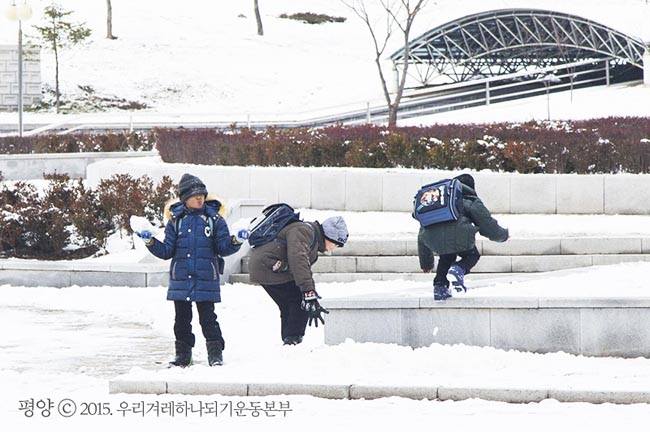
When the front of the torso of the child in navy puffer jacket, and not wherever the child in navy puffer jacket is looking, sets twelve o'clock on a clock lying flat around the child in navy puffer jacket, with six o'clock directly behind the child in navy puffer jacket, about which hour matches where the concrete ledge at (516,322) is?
The concrete ledge is roughly at 9 o'clock from the child in navy puffer jacket.

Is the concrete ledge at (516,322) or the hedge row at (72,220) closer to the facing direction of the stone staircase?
the concrete ledge

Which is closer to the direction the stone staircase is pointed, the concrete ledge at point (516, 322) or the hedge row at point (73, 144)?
the concrete ledge

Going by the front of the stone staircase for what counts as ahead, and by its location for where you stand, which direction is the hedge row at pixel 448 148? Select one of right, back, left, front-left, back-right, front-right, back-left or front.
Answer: back

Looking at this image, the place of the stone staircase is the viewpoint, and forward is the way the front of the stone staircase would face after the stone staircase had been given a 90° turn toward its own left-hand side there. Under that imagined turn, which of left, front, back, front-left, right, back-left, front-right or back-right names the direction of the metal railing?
left

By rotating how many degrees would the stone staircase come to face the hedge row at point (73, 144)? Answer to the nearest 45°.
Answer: approximately 135° to its right

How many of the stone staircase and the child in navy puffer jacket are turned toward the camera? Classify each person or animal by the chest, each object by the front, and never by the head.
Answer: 2

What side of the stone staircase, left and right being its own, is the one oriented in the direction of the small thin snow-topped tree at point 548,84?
back

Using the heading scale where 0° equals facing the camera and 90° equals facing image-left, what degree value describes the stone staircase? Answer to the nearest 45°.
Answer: approximately 0°
